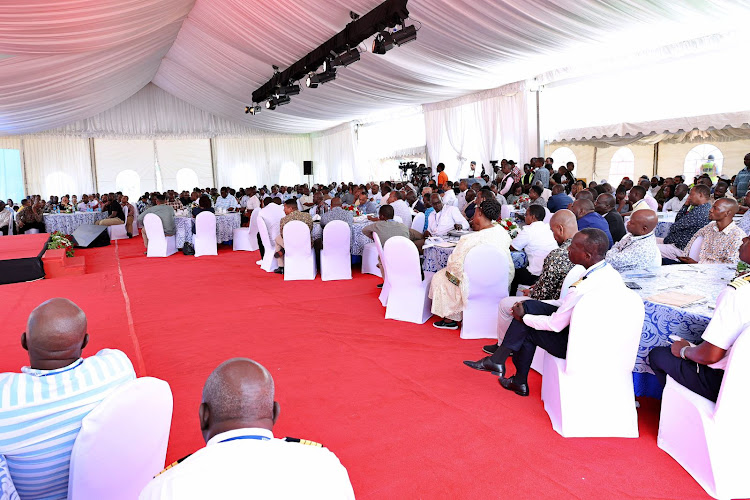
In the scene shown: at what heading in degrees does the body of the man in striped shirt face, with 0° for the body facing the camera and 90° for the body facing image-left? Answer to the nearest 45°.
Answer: approximately 180°

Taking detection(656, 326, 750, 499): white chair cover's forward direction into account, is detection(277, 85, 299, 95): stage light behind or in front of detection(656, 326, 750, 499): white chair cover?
in front

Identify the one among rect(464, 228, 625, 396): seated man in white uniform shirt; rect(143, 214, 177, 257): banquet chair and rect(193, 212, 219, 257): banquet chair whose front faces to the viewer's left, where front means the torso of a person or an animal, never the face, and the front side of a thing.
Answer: the seated man in white uniform shirt

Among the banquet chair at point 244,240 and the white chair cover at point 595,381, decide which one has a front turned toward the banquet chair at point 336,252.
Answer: the white chair cover

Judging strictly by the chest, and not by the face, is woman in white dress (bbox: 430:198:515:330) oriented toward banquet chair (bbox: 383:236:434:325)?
yes

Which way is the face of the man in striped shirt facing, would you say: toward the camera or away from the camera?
away from the camera

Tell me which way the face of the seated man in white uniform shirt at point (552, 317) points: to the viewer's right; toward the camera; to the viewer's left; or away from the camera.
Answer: to the viewer's left

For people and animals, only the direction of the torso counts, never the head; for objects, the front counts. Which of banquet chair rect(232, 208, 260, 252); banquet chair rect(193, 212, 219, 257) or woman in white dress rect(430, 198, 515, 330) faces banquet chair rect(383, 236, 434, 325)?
the woman in white dress

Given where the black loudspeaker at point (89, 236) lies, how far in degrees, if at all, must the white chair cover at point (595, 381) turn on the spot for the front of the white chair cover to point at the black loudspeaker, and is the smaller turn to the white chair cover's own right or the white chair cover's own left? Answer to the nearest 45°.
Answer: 0° — it already faces it

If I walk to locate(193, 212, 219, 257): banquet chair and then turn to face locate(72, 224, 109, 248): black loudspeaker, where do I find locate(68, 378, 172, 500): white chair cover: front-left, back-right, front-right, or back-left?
back-left

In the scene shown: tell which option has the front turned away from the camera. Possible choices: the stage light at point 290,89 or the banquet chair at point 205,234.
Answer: the banquet chair

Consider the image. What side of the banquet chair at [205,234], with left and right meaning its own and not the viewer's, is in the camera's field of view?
back

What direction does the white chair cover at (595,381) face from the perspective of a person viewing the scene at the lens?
facing away from the viewer and to the left of the viewer

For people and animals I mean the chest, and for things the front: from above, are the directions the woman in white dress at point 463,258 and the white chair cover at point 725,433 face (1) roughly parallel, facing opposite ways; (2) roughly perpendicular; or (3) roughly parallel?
roughly parallel

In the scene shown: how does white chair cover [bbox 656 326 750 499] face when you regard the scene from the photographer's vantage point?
facing away from the viewer and to the left of the viewer

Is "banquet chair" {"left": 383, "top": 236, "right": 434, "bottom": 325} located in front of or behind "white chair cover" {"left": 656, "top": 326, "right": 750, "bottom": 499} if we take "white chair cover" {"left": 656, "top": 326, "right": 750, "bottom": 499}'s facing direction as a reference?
in front
